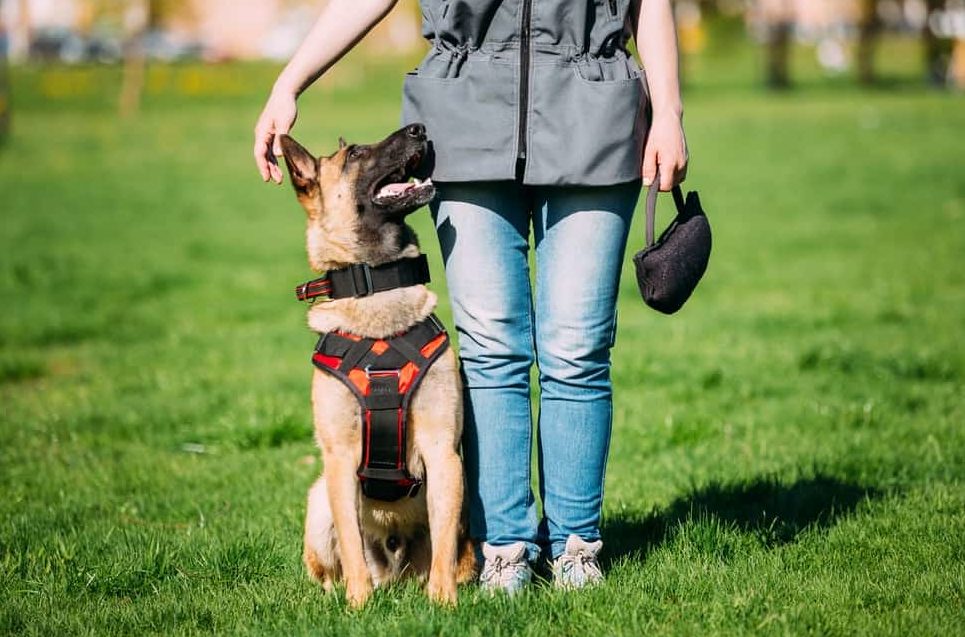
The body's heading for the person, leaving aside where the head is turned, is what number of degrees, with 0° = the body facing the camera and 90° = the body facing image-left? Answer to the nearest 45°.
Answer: approximately 0°

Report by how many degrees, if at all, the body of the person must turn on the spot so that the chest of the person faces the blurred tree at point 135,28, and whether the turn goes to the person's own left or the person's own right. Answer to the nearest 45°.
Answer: approximately 180°

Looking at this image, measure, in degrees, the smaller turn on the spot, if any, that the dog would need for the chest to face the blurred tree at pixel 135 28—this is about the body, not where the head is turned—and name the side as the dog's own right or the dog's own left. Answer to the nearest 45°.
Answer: approximately 180°

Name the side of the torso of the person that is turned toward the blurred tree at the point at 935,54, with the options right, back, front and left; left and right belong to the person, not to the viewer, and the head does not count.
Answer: back

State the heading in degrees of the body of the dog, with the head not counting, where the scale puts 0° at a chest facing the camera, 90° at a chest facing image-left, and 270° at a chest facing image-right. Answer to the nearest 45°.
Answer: approximately 0°
